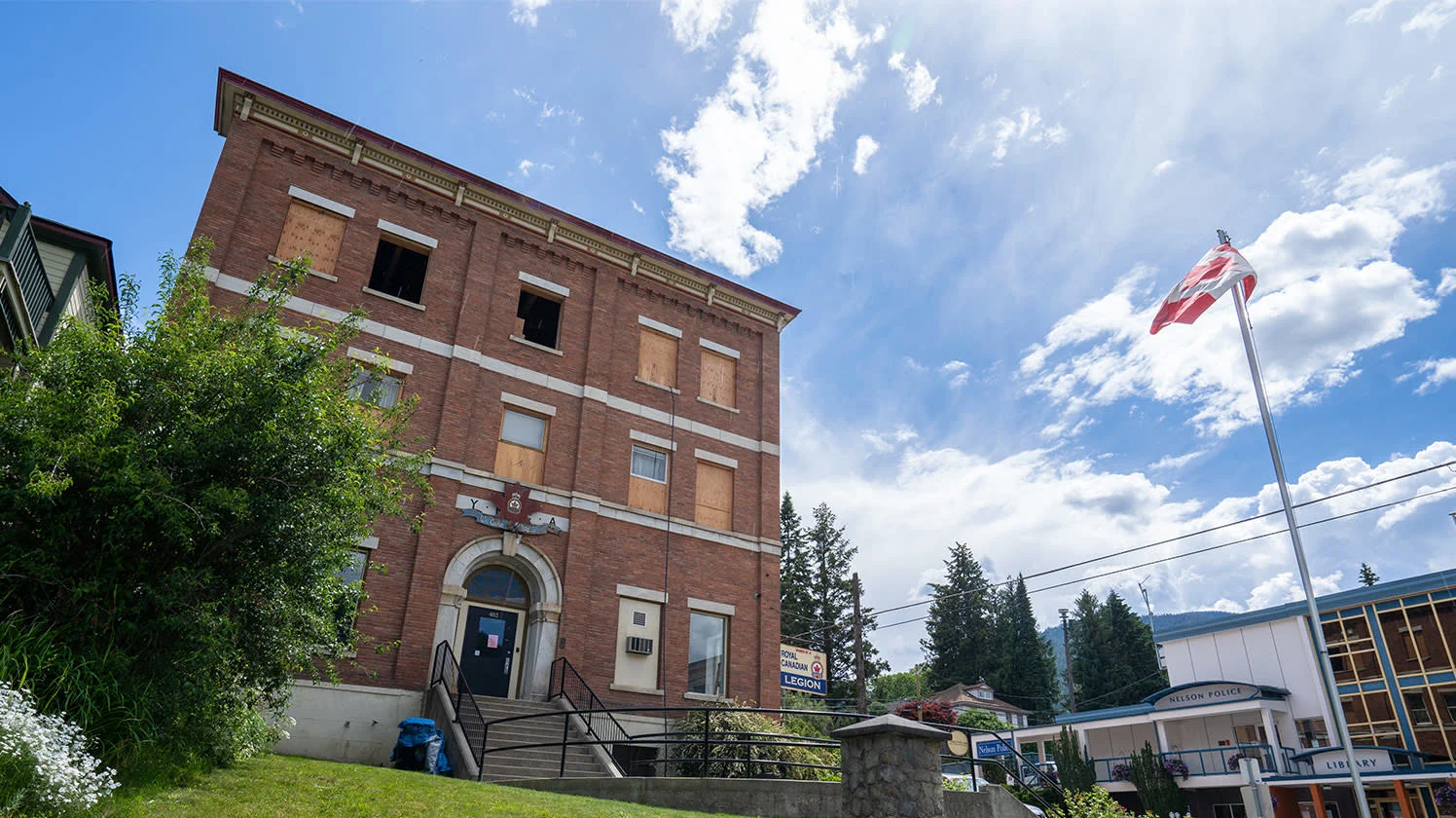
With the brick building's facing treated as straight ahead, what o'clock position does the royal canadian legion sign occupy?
The royal canadian legion sign is roughly at 10 o'clock from the brick building.

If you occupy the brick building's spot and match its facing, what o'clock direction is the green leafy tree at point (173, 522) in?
The green leafy tree is roughly at 2 o'clock from the brick building.

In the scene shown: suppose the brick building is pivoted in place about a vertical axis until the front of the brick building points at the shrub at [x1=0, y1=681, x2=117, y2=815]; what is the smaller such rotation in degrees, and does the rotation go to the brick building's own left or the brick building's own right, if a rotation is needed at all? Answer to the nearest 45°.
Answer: approximately 45° to the brick building's own right

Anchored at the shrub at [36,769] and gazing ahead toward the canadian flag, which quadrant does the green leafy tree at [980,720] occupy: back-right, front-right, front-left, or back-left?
front-left

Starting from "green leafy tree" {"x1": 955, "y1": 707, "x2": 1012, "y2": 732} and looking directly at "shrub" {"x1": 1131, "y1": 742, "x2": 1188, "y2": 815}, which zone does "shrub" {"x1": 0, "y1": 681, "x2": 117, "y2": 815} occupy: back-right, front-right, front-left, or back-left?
front-right

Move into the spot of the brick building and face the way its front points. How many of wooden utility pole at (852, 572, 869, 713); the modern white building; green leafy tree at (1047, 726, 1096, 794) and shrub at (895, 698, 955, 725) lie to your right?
0

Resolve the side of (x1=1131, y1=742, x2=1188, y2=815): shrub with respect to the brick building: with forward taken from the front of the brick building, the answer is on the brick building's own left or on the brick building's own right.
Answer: on the brick building's own left

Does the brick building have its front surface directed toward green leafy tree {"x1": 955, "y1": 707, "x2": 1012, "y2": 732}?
no

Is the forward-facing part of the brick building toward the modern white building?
no

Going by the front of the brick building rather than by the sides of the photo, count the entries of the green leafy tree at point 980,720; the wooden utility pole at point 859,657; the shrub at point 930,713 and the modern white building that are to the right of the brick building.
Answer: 0

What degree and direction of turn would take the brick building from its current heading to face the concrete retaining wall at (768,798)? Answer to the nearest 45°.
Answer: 0° — it already faces it

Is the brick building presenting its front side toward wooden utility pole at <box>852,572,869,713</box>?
no

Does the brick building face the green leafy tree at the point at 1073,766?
no

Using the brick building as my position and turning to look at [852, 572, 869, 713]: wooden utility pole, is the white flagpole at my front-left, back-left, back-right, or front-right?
front-right

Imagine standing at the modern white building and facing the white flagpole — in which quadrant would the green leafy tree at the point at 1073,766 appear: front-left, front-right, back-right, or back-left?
front-right
